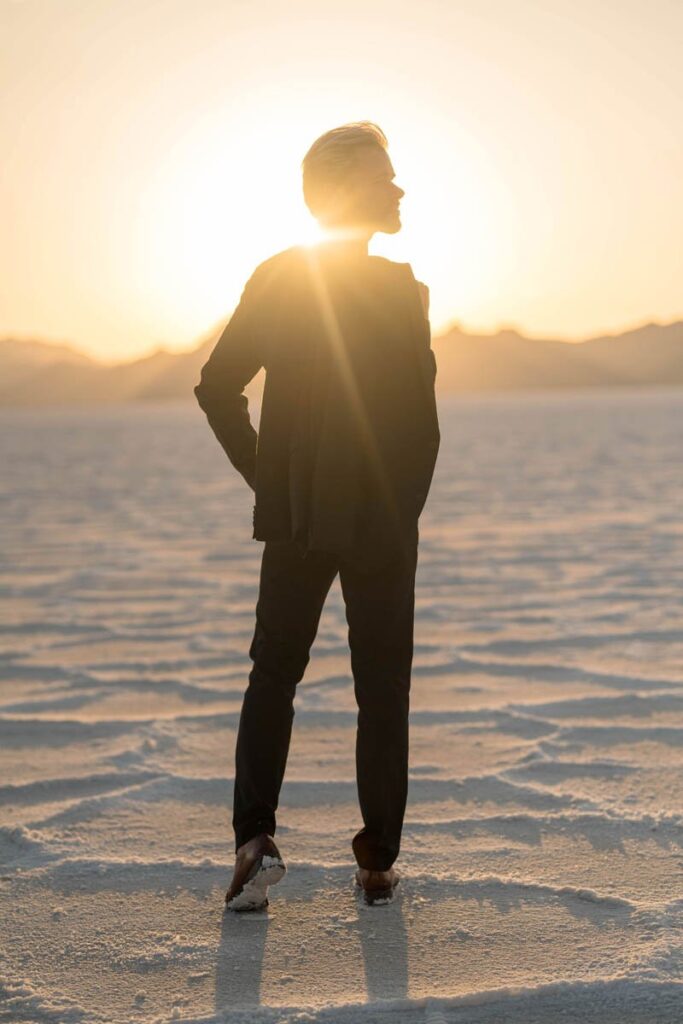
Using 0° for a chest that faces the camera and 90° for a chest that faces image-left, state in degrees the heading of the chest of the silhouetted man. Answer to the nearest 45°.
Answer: approximately 180°

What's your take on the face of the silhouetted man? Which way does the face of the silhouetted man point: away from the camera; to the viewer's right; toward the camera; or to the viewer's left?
to the viewer's right
